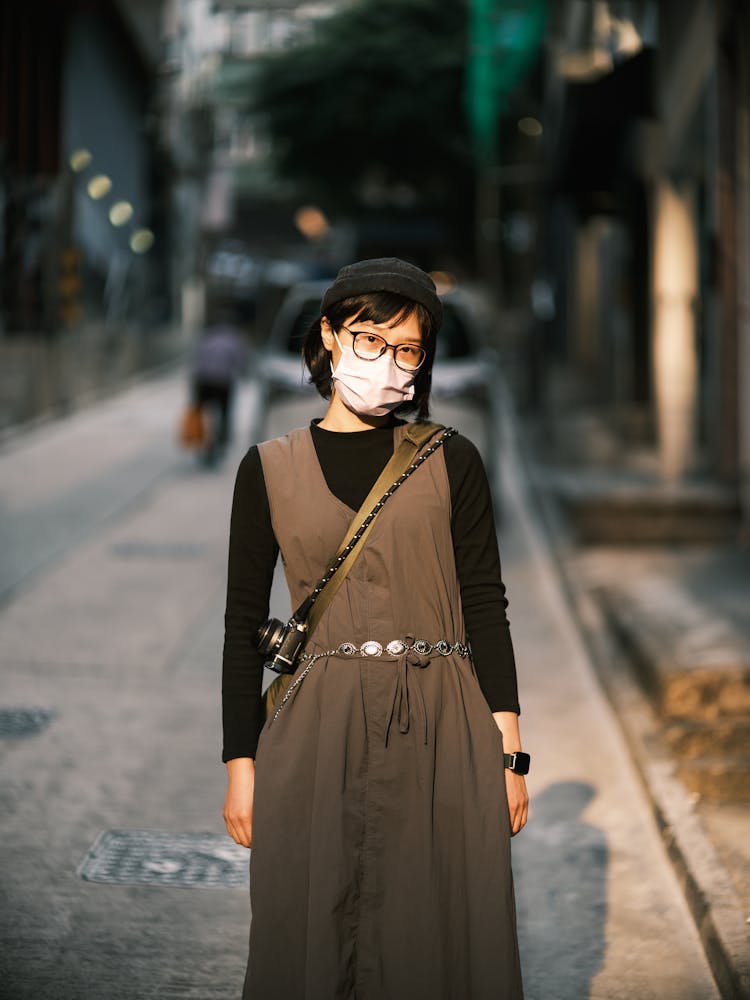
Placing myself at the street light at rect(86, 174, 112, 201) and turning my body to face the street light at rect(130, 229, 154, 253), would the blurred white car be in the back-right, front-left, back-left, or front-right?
back-right

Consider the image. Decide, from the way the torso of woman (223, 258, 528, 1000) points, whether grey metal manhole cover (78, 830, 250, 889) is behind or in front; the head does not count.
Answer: behind

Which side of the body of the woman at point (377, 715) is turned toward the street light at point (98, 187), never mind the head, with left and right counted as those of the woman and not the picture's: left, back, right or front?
back

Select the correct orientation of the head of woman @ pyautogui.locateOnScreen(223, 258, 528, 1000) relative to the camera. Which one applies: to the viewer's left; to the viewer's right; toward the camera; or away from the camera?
toward the camera

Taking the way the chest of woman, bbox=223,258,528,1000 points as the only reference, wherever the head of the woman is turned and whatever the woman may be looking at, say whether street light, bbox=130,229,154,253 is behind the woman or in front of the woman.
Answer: behind

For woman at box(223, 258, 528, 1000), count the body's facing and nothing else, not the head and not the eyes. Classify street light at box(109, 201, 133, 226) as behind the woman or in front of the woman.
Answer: behind

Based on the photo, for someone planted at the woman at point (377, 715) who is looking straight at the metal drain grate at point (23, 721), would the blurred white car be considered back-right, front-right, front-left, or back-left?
front-right

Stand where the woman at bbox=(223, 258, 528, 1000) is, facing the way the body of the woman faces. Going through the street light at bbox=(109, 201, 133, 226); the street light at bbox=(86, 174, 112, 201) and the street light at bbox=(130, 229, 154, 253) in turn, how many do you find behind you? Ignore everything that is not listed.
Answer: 3

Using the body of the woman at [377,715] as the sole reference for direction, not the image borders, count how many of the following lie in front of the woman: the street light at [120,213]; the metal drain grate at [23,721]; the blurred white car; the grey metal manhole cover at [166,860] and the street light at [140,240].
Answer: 0

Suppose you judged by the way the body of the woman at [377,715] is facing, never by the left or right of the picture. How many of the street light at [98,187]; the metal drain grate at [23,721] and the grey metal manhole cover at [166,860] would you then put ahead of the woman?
0

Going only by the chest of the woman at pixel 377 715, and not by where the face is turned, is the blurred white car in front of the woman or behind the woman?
behind

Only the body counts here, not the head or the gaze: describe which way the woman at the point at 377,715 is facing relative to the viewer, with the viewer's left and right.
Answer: facing the viewer
